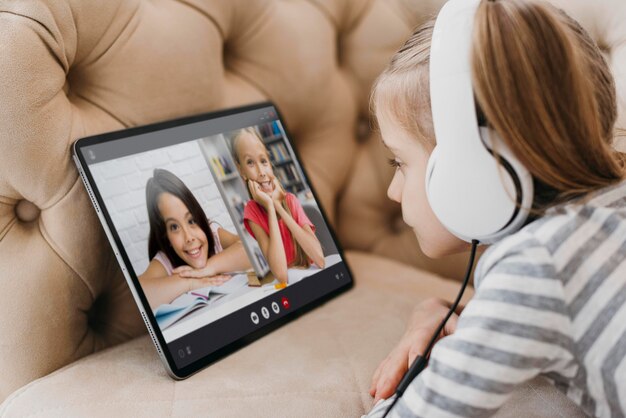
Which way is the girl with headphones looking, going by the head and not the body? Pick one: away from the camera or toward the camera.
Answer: away from the camera

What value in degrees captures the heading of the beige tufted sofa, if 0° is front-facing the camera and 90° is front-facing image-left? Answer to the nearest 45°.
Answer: approximately 315°

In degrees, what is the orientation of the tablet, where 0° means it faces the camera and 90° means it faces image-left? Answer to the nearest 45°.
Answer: approximately 315°
